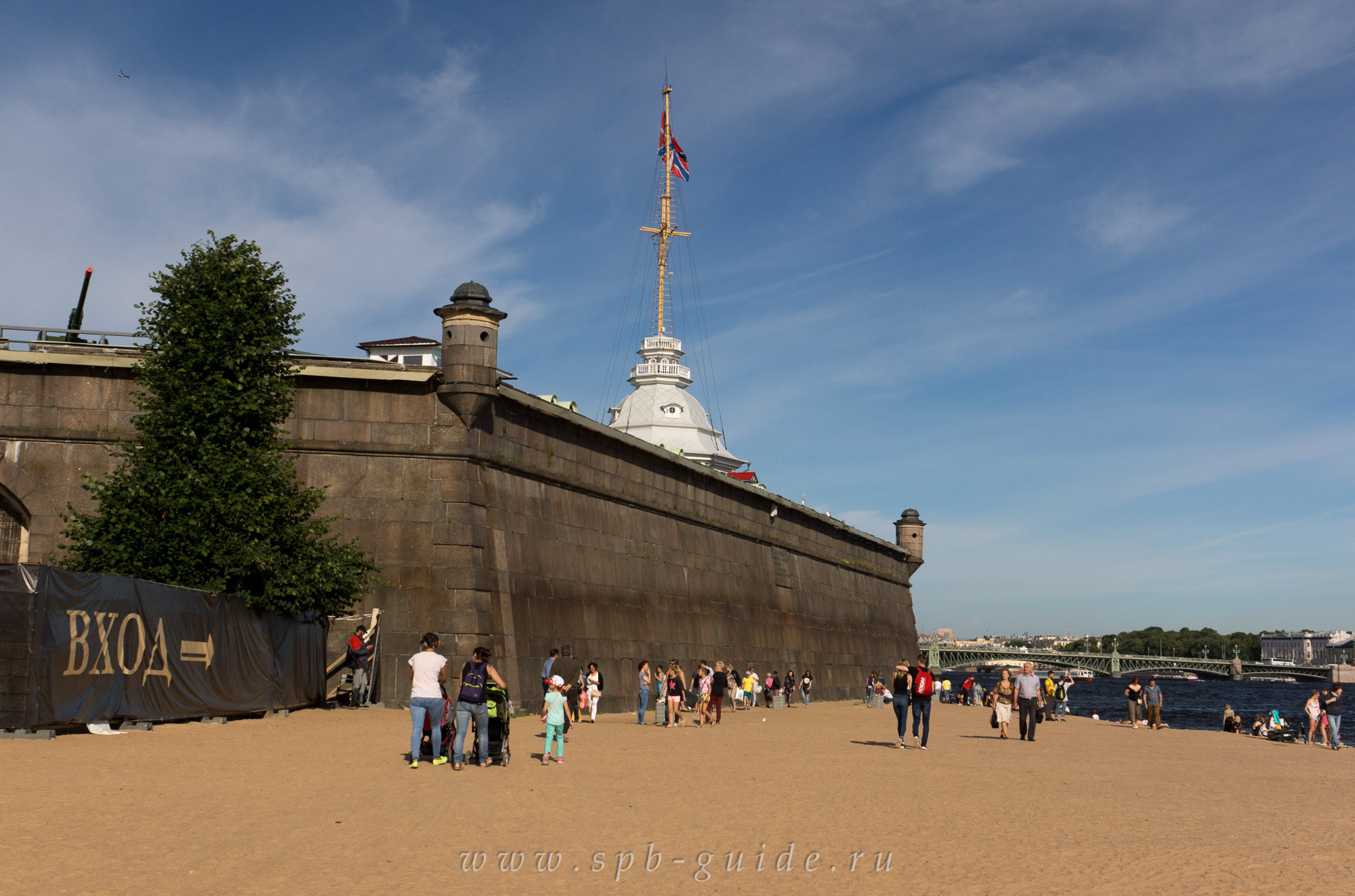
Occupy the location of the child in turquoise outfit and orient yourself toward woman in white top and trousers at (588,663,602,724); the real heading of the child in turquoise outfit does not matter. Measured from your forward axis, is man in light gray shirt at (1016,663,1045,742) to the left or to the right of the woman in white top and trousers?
right

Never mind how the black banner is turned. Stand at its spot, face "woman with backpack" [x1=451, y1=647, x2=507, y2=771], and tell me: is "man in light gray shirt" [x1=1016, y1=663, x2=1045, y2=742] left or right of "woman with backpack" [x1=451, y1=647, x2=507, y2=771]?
left

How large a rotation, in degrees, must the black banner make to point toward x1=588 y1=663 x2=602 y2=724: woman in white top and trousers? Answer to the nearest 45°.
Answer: approximately 90° to its left

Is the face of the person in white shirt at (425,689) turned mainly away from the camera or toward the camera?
away from the camera

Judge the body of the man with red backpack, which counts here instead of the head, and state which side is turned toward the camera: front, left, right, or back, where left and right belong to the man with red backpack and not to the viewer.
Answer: back

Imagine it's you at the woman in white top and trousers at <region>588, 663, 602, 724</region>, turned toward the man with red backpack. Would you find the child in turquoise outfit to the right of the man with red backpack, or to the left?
right

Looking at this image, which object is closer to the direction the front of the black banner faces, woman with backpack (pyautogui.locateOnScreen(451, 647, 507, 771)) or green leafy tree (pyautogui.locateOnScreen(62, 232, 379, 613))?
the woman with backpack

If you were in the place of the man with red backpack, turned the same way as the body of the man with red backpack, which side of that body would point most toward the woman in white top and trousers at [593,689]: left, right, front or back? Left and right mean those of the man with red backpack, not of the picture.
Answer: left

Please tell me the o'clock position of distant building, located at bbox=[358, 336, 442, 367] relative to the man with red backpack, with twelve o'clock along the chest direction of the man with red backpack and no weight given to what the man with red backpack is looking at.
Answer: The distant building is roughly at 10 o'clock from the man with red backpack.
